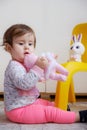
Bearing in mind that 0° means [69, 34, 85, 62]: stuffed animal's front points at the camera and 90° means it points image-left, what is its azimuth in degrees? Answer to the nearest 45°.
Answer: approximately 45°

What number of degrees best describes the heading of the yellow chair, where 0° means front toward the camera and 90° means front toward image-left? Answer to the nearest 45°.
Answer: approximately 45°
